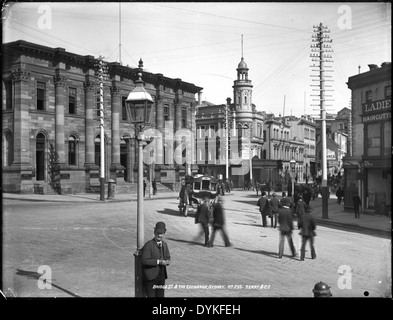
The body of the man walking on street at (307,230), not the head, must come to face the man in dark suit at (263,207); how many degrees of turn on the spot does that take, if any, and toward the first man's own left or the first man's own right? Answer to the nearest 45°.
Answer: approximately 45° to the first man's own left

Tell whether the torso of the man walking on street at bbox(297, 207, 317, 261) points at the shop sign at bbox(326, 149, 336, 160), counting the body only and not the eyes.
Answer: yes

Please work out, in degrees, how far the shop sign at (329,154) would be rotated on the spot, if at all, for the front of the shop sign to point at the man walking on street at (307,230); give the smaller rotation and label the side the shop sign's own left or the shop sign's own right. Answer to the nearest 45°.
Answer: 0° — it already faces them

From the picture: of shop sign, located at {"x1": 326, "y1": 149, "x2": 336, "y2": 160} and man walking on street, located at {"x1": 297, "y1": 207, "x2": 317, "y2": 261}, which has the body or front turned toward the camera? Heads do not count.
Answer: the shop sign

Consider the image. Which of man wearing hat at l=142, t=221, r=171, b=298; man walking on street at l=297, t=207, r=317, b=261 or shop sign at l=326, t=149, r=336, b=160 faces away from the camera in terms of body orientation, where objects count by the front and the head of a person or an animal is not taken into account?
the man walking on street

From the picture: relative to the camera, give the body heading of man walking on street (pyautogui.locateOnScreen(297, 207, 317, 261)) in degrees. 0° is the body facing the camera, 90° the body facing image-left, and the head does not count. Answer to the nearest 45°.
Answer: approximately 180°

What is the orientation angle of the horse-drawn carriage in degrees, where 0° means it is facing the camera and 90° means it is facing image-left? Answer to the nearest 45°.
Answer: approximately 45°

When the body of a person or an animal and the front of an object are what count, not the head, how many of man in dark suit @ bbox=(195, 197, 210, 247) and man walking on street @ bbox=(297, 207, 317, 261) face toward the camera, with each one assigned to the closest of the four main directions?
0

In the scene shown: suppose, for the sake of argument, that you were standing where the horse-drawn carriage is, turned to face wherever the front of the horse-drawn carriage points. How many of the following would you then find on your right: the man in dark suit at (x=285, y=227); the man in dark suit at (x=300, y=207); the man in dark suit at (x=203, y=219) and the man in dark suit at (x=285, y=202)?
0

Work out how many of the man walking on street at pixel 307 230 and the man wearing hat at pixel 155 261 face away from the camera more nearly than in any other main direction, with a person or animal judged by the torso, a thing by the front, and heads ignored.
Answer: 1

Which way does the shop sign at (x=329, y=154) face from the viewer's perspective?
toward the camera

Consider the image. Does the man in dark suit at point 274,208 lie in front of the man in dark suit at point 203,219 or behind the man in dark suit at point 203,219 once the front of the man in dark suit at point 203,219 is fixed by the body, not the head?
in front

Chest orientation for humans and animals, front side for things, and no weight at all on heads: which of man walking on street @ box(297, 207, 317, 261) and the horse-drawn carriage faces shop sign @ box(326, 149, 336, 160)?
the man walking on street
